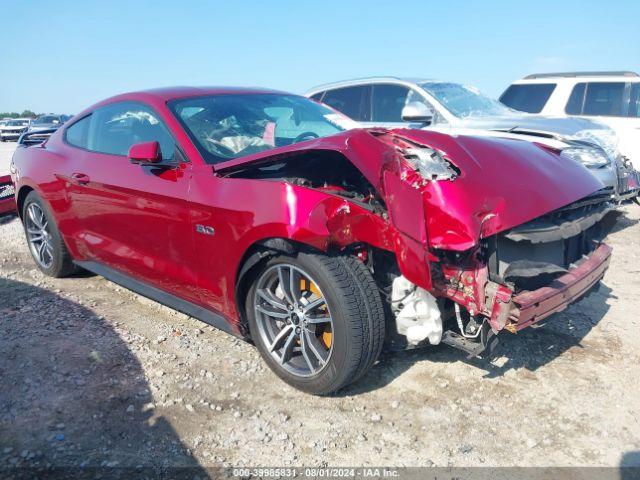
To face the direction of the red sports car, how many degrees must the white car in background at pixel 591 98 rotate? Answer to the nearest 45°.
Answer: approximately 90° to its right

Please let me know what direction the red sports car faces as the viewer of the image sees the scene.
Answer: facing the viewer and to the right of the viewer

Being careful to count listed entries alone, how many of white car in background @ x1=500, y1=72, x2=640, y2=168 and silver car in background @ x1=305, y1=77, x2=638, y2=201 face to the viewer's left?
0

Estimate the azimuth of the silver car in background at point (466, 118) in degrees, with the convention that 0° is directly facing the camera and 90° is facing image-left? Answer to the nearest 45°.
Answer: approximately 315°

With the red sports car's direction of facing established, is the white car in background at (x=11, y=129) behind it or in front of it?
behind

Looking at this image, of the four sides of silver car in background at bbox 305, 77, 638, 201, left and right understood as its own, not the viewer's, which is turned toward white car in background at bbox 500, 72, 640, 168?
left

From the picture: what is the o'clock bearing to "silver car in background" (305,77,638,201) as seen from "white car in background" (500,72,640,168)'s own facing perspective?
"silver car in background" (305,77,638,201) is roughly at 4 o'clock from "white car in background" (500,72,640,168).

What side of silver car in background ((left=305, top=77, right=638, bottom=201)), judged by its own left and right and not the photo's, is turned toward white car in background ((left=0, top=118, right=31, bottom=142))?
back

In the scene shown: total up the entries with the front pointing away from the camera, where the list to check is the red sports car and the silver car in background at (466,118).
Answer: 0

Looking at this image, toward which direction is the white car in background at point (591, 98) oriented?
to the viewer's right
